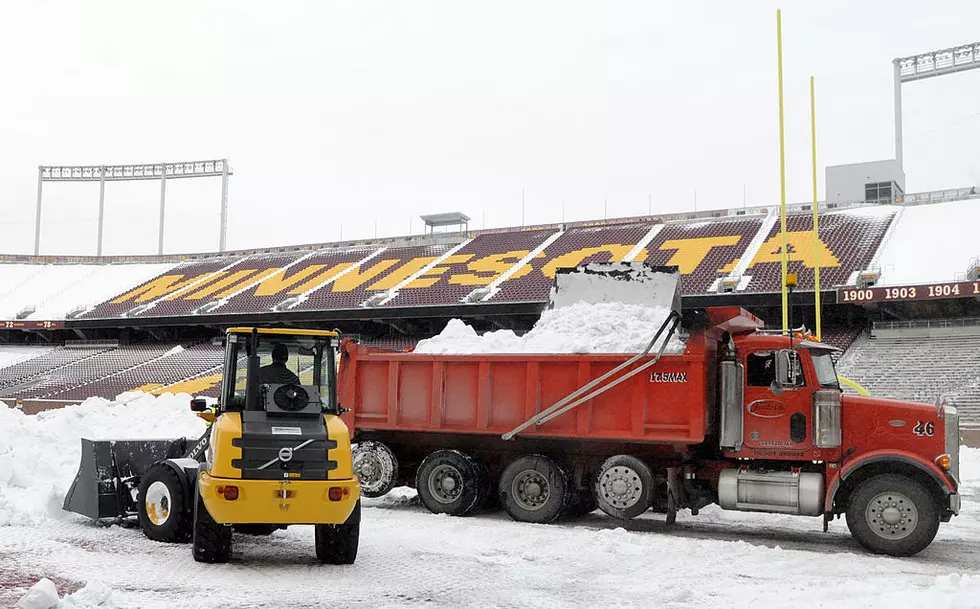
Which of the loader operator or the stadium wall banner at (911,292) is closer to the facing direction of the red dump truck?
the stadium wall banner

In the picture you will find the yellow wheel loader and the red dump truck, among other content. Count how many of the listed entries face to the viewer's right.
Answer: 1

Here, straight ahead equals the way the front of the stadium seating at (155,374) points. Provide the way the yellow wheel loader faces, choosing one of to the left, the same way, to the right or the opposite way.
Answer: the opposite way

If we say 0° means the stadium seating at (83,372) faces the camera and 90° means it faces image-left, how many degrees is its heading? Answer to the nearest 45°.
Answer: approximately 315°

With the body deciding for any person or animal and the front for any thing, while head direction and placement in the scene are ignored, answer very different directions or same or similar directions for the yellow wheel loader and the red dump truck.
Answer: very different directions

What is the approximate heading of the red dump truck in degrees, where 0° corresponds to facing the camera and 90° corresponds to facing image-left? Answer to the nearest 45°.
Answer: approximately 270°

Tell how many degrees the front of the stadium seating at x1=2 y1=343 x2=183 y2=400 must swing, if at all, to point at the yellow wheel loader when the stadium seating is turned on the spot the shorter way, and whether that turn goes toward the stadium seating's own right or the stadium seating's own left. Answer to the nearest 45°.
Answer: approximately 45° to the stadium seating's own right

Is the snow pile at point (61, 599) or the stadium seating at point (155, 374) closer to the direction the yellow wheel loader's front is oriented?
the stadium seating

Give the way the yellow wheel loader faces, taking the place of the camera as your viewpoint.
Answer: facing away from the viewer and to the left of the viewer

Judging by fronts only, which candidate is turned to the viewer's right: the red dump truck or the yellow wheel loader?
the red dump truck
